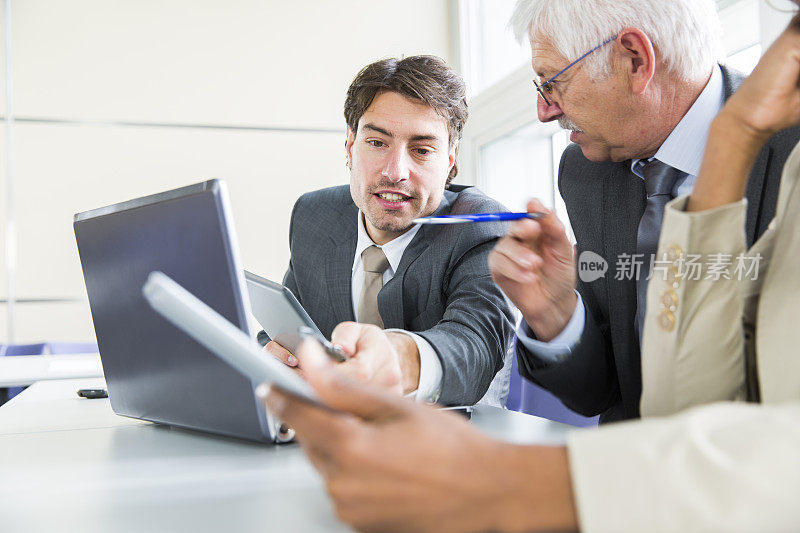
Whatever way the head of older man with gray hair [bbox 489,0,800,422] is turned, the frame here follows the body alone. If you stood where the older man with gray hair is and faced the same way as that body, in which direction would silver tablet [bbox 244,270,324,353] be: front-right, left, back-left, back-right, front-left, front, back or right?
front

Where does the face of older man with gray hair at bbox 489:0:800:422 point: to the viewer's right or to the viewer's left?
to the viewer's left

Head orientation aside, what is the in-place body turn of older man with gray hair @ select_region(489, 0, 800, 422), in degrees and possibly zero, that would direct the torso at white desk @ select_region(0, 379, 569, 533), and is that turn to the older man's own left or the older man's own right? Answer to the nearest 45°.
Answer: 0° — they already face it

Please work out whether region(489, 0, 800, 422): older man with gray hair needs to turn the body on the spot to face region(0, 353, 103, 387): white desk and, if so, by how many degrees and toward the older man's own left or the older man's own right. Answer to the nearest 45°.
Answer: approximately 45° to the older man's own right

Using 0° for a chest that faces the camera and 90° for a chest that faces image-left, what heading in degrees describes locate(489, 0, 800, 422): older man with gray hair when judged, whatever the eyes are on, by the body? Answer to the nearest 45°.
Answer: approximately 45°

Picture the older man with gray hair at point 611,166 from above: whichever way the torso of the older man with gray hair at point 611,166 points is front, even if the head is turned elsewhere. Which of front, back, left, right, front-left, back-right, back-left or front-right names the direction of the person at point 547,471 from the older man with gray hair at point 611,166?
front-left
